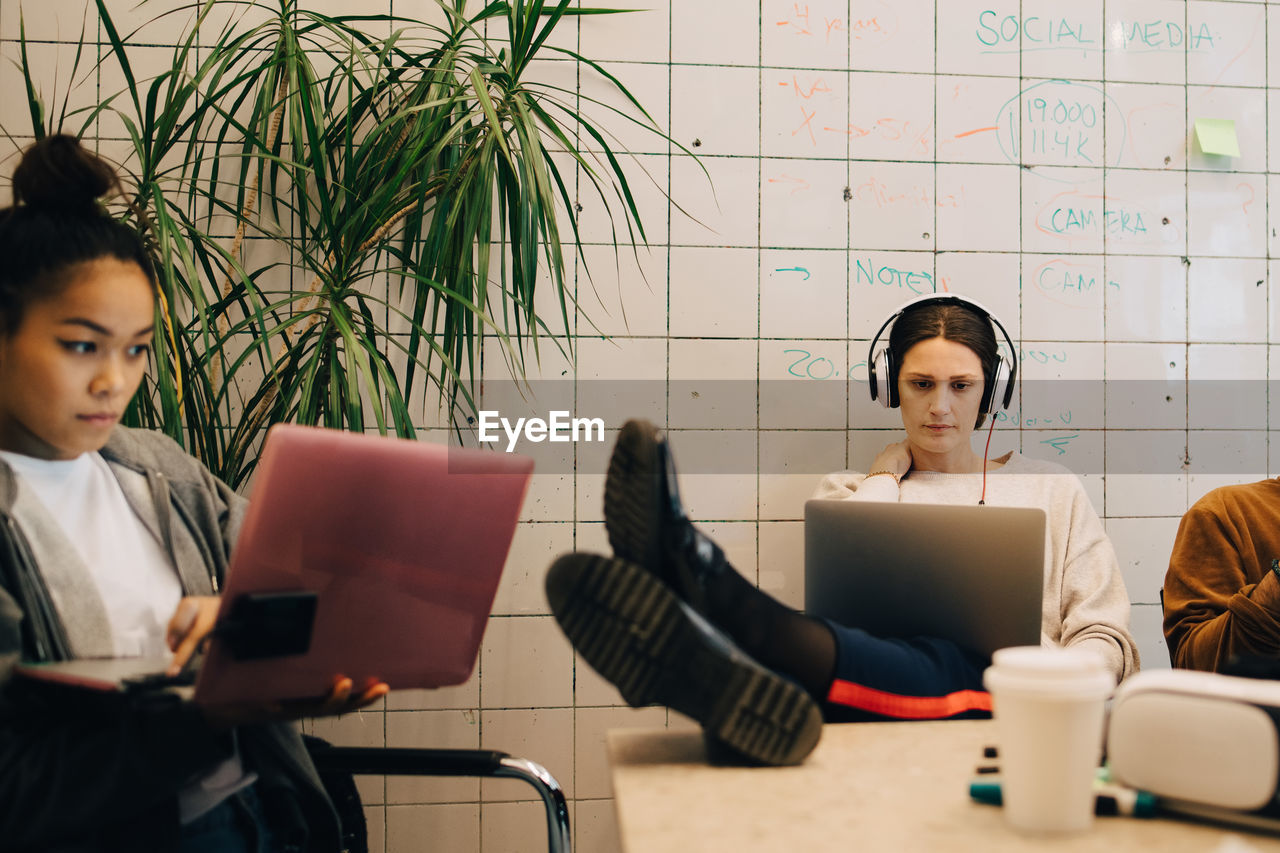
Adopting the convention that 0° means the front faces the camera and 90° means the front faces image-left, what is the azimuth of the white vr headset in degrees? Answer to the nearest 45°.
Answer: approximately 45°

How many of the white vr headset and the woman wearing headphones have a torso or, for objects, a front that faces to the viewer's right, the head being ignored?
0

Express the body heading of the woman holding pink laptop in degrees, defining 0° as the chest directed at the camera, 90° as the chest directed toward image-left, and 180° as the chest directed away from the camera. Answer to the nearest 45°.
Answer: approximately 315°

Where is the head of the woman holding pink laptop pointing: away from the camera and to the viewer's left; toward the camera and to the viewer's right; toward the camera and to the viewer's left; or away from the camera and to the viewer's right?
toward the camera and to the viewer's right

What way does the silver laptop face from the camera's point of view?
away from the camera
